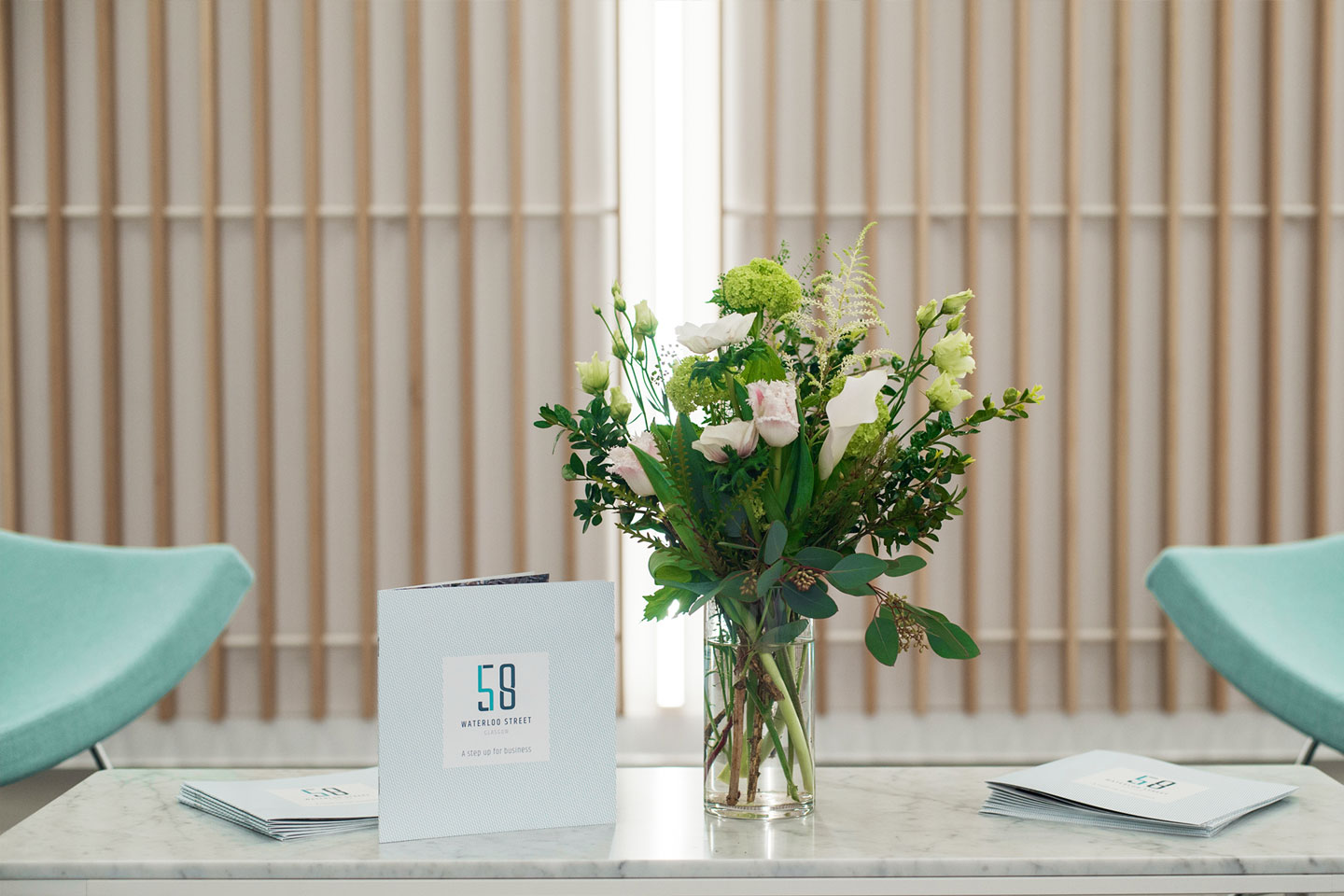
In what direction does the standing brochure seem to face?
toward the camera

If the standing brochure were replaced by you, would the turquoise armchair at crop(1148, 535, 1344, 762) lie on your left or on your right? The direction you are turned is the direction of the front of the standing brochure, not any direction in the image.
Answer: on your left

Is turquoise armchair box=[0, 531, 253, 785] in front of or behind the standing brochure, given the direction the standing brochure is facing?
behind

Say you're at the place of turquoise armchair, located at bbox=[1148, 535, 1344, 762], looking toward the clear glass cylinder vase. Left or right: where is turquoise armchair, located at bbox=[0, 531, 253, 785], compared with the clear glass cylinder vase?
right
